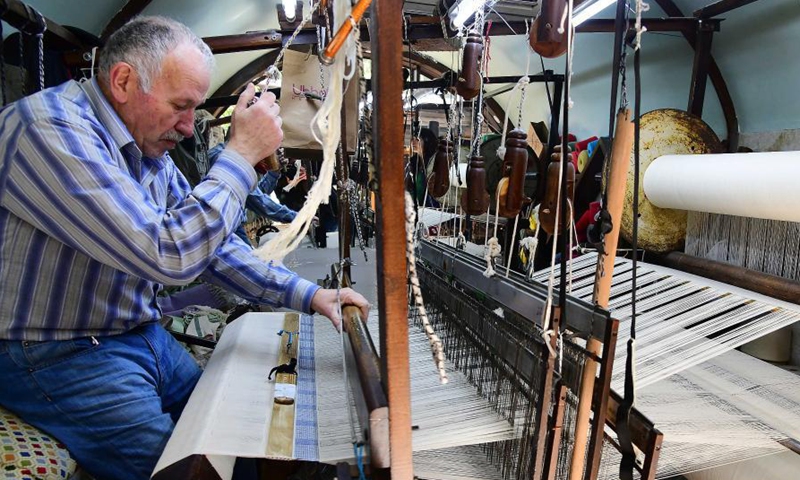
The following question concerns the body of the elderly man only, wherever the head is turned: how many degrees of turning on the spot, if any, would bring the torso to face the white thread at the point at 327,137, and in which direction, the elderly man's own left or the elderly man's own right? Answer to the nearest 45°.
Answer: approximately 45° to the elderly man's own right

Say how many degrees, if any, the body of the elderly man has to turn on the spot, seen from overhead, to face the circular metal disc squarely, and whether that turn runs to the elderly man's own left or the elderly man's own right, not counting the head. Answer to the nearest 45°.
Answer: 0° — they already face it

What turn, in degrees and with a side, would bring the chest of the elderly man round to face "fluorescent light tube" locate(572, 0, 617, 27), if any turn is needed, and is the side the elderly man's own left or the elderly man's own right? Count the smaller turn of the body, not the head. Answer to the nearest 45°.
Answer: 0° — they already face it

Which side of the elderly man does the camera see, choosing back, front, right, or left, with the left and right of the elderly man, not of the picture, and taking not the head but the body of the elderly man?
right

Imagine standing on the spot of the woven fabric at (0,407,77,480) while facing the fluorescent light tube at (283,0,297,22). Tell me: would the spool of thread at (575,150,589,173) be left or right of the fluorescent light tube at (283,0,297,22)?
right

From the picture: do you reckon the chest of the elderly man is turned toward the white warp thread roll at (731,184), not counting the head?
yes

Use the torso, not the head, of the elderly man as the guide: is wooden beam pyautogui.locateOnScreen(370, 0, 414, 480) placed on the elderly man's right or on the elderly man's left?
on the elderly man's right
